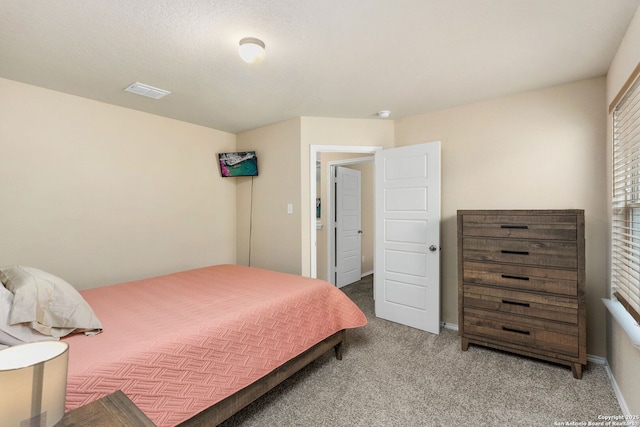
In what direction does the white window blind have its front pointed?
to the viewer's left

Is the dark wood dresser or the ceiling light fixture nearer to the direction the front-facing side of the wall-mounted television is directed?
the ceiling light fixture

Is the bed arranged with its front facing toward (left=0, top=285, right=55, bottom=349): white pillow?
no

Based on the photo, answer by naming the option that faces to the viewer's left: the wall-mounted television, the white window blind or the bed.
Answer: the white window blind

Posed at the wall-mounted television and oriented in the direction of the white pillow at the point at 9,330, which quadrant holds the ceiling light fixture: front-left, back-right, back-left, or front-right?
front-left

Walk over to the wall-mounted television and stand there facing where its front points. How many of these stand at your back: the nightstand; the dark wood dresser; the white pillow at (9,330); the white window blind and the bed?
0

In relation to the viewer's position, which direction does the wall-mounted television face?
facing the viewer

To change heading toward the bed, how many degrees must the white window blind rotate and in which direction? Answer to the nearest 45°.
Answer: approximately 45° to its left

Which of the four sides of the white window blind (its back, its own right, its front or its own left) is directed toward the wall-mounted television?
front

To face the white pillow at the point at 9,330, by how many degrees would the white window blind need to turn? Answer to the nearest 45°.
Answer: approximately 45° to its left

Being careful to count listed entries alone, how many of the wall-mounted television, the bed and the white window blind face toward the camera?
1

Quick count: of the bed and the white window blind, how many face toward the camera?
0

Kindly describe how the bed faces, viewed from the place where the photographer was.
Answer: facing away from the viewer and to the right of the viewer

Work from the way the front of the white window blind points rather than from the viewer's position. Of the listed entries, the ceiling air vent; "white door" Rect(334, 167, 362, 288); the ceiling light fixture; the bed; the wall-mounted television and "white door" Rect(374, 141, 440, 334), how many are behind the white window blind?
0

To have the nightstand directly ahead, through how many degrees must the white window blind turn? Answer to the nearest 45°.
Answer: approximately 90° to its left

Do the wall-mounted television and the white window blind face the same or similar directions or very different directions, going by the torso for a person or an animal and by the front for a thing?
very different directions

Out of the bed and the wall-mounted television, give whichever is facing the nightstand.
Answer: the wall-mounted television

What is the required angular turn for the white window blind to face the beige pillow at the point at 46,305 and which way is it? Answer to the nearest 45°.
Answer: approximately 45° to its left
